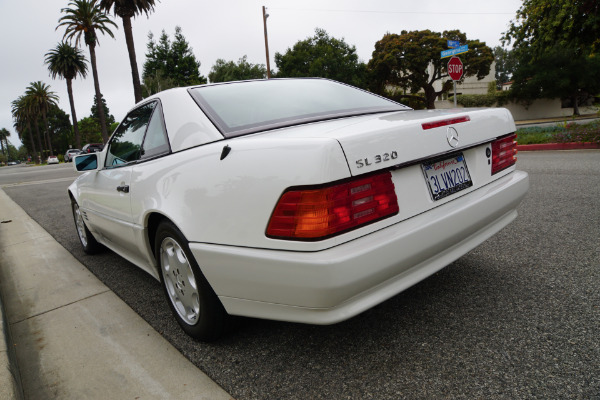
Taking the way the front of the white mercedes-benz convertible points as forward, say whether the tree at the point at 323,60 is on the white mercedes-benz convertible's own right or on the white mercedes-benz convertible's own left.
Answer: on the white mercedes-benz convertible's own right

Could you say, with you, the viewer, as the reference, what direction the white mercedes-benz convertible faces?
facing away from the viewer and to the left of the viewer

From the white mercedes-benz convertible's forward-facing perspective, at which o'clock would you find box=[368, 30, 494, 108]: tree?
The tree is roughly at 2 o'clock from the white mercedes-benz convertible.

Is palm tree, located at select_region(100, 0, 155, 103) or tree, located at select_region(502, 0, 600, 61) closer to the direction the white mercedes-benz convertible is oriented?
the palm tree

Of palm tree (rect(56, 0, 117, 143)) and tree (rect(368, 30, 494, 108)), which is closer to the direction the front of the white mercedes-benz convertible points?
the palm tree

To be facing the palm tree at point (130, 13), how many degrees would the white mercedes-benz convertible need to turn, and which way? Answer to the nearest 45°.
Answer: approximately 45° to its right

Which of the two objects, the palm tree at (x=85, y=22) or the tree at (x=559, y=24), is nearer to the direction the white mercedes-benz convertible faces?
the palm tree

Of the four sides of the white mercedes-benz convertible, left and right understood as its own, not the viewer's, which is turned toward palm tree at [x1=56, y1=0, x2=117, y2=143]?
front

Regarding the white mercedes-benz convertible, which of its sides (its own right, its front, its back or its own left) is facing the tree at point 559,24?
right

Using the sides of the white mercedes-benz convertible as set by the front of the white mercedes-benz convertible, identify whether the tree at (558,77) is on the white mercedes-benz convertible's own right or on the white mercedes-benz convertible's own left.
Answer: on the white mercedes-benz convertible's own right

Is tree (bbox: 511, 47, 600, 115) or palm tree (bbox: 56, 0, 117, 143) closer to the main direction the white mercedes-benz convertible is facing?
the palm tree
